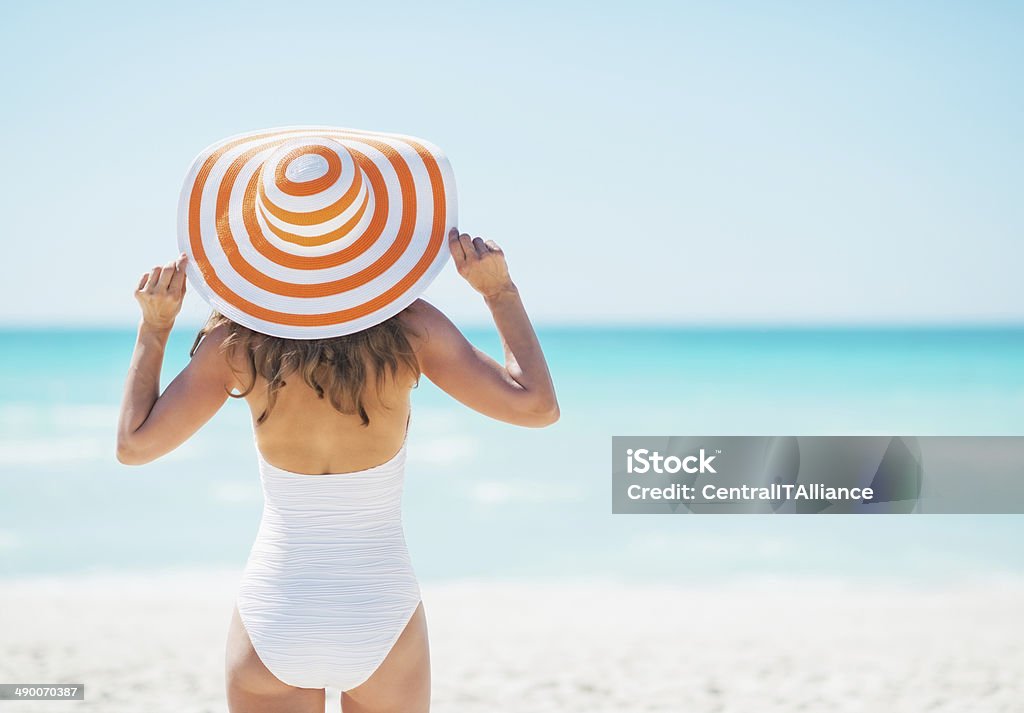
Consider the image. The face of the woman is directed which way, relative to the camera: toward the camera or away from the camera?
away from the camera

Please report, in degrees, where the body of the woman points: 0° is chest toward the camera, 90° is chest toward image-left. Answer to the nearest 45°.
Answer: approximately 180°
